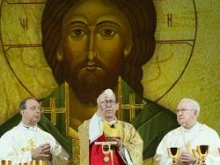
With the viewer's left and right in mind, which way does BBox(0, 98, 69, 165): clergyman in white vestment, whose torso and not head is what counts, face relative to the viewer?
facing the viewer and to the right of the viewer

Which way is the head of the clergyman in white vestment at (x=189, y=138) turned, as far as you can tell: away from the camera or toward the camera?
toward the camera

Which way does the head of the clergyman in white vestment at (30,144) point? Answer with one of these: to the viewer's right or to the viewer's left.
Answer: to the viewer's right

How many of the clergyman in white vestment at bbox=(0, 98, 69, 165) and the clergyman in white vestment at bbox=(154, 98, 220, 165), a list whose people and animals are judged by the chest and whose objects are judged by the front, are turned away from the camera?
0

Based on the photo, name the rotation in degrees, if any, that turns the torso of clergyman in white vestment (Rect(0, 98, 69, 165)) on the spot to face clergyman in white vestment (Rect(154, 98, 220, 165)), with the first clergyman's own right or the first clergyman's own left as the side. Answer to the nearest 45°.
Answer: approximately 45° to the first clergyman's own left

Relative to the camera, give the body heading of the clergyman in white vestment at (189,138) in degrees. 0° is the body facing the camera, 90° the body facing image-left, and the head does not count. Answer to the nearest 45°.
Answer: approximately 45°

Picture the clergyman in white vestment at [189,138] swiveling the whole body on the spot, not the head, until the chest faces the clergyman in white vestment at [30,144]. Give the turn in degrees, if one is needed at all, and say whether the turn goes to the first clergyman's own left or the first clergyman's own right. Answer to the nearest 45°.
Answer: approximately 45° to the first clergyman's own right
